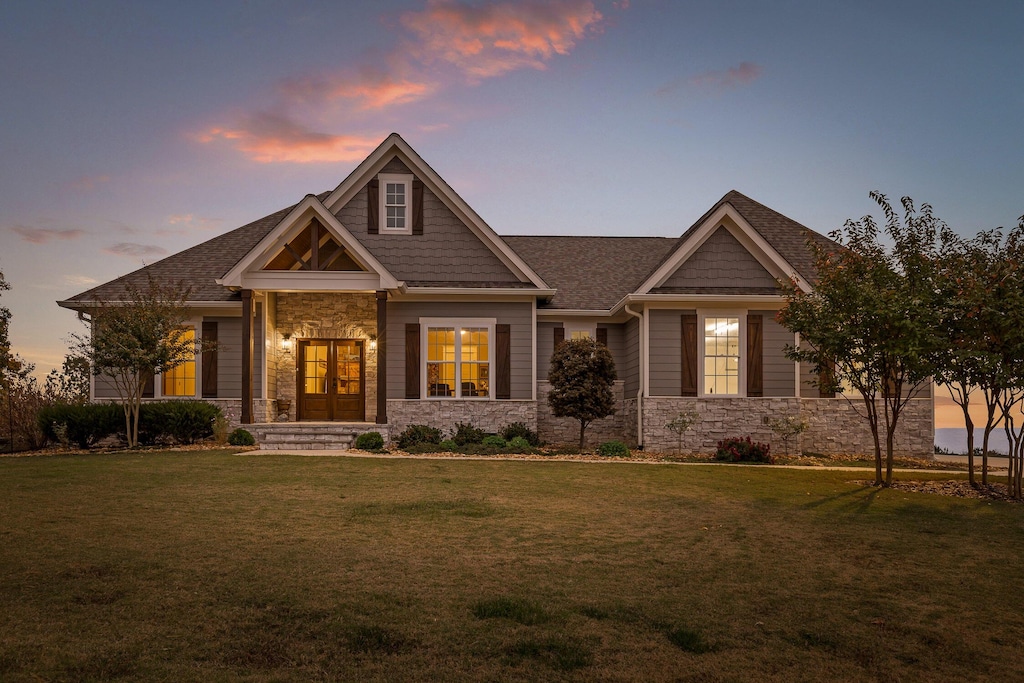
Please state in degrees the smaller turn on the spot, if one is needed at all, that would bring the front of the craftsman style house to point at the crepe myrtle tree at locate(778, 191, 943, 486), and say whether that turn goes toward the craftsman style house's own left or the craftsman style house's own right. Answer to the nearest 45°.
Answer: approximately 45° to the craftsman style house's own left

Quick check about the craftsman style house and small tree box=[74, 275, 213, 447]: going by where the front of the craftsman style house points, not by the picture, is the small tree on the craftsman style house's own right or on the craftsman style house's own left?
on the craftsman style house's own right

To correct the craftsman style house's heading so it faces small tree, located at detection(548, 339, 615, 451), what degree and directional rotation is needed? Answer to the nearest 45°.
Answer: approximately 45° to its left

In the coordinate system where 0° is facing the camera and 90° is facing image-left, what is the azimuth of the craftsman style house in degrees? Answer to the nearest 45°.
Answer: approximately 0°
